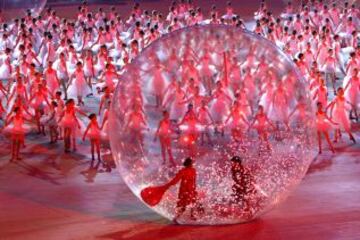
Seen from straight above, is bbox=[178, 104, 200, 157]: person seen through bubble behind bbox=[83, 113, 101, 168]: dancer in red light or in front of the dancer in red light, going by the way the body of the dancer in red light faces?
in front
